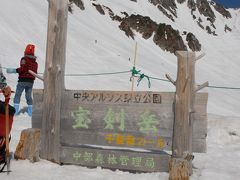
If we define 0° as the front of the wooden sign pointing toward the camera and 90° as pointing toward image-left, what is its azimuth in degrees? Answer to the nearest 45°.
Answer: approximately 0°
